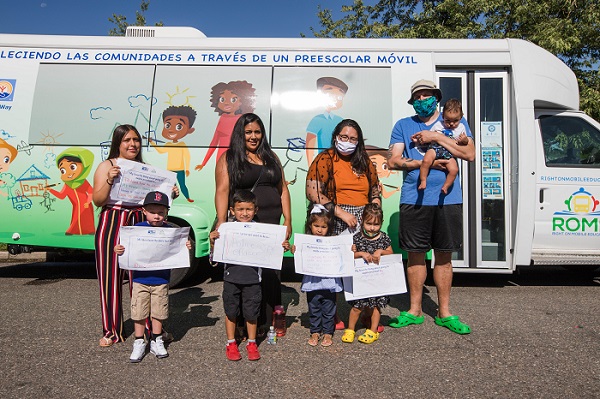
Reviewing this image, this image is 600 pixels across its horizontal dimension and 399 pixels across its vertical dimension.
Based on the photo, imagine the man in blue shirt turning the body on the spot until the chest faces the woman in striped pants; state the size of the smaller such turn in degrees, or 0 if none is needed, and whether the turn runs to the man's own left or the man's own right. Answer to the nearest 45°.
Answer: approximately 45° to the man's own right

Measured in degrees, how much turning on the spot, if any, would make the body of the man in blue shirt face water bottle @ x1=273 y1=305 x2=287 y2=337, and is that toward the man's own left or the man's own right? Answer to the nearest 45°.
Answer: approximately 45° to the man's own right

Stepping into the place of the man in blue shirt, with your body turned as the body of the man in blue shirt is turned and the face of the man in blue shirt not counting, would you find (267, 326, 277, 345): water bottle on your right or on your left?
on your right

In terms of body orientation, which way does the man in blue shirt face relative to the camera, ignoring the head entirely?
toward the camera

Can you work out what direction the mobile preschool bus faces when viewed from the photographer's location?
facing to the right of the viewer

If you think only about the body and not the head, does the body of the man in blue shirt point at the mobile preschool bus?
no

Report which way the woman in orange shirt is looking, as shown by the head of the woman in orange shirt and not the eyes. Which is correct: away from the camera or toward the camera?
toward the camera

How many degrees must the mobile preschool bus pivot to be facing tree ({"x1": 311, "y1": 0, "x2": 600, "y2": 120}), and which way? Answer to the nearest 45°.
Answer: approximately 45° to its left

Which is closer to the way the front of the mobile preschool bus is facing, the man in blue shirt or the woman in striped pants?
the man in blue shirt

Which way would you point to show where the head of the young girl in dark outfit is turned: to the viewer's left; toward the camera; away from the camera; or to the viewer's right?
toward the camera

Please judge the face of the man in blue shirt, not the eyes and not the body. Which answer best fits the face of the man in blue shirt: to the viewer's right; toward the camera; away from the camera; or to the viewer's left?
toward the camera

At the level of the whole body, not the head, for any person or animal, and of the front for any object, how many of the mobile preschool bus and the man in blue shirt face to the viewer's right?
1

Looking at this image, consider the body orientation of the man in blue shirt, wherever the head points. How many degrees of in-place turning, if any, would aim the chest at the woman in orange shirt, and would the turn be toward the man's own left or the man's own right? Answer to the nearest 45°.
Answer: approximately 45° to the man's own right
